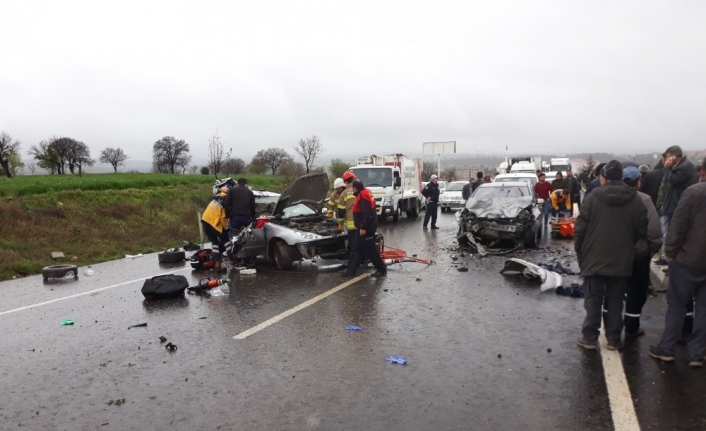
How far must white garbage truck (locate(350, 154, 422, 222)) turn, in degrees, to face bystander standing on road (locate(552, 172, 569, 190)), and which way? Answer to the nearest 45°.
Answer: approximately 90° to its left

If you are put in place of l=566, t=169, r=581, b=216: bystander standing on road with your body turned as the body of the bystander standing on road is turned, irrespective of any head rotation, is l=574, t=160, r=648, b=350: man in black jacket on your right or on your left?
on your left

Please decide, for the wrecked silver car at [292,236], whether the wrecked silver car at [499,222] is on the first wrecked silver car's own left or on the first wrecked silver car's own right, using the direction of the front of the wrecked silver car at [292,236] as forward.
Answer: on the first wrecked silver car's own left

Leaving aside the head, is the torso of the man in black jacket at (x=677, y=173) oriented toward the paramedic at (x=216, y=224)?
yes

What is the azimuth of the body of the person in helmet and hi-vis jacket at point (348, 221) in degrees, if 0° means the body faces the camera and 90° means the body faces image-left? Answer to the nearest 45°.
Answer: approximately 90°

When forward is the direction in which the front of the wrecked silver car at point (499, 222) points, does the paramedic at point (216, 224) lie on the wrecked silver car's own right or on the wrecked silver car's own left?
on the wrecked silver car's own right

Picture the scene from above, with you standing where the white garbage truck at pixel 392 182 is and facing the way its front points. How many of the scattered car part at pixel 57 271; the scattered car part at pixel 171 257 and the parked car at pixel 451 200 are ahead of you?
2

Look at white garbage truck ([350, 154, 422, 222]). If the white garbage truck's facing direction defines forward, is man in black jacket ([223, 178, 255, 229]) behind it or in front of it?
in front

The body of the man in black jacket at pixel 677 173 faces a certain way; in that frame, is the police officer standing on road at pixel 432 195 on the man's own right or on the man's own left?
on the man's own right

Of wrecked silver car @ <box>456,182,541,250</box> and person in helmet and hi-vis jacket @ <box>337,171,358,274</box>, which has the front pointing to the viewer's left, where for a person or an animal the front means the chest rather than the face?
the person in helmet and hi-vis jacket

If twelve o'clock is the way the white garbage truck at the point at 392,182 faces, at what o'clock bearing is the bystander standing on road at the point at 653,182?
The bystander standing on road is roughly at 10 o'clock from the white garbage truck.

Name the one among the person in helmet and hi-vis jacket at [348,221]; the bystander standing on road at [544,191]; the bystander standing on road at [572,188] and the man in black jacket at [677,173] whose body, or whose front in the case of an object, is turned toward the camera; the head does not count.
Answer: the bystander standing on road at [544,191]

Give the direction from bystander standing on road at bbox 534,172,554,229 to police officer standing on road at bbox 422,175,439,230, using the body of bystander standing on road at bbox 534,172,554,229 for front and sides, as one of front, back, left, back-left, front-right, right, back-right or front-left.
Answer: right

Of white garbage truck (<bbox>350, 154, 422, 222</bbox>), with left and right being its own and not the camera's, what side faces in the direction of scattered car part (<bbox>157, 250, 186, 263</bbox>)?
front
